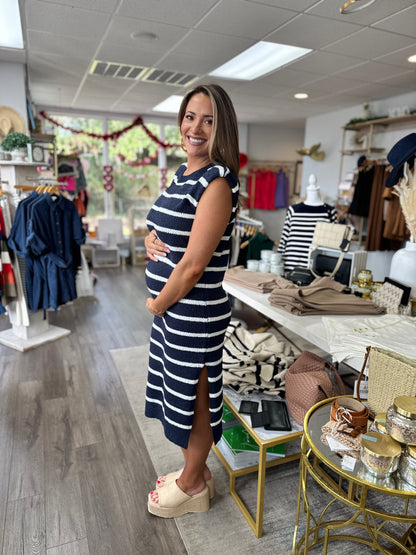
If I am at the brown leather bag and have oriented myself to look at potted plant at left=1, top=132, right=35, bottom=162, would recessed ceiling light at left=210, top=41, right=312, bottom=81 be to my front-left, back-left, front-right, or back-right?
front-right

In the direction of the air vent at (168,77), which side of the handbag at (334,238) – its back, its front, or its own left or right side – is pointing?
right

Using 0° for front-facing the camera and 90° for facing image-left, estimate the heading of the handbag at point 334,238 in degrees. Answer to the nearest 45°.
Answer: approximately 45°

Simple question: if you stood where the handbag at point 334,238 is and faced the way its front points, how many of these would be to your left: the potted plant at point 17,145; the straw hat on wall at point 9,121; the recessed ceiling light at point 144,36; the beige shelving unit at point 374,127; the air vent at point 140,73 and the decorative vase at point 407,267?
1

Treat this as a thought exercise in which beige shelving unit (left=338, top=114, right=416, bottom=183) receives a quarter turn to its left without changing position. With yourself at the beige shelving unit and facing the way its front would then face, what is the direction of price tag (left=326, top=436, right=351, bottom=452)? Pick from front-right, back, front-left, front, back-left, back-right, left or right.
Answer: front-right

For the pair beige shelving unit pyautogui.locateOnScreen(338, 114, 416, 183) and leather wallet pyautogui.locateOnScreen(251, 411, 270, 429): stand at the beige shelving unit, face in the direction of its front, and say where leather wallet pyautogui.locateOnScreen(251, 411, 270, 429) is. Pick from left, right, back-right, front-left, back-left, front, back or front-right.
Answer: front-left

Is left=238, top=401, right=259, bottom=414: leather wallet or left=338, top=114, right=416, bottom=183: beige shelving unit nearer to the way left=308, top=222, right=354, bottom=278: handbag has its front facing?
the leather wallet

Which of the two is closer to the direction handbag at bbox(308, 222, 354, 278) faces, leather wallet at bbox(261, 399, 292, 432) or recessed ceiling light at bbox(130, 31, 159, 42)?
the leather wallet

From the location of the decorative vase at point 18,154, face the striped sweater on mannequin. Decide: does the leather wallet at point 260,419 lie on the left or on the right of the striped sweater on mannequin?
right

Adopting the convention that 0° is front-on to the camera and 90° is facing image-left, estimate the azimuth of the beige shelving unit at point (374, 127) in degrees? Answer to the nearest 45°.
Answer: approximately 45°

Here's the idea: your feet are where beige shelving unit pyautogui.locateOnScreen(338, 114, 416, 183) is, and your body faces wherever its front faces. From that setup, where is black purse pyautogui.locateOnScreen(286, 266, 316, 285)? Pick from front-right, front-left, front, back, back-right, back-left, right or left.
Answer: front-left

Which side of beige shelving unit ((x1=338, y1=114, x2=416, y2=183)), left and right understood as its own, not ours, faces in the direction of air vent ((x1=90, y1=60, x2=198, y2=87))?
front

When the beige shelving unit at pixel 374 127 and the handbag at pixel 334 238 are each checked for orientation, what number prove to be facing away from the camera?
0

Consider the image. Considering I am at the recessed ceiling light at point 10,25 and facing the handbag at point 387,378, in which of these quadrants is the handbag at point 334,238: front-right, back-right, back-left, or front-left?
front-left

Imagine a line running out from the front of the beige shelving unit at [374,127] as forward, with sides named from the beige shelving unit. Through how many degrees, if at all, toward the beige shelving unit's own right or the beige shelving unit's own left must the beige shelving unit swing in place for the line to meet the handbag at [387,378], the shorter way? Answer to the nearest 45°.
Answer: approximately 45° to the beige shelving unit's own left

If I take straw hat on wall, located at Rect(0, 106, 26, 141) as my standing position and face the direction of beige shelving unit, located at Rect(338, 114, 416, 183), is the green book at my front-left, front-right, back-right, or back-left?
front-right

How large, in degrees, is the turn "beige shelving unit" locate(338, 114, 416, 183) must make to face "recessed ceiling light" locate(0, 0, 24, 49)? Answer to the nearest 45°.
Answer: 0° — it already faces it
